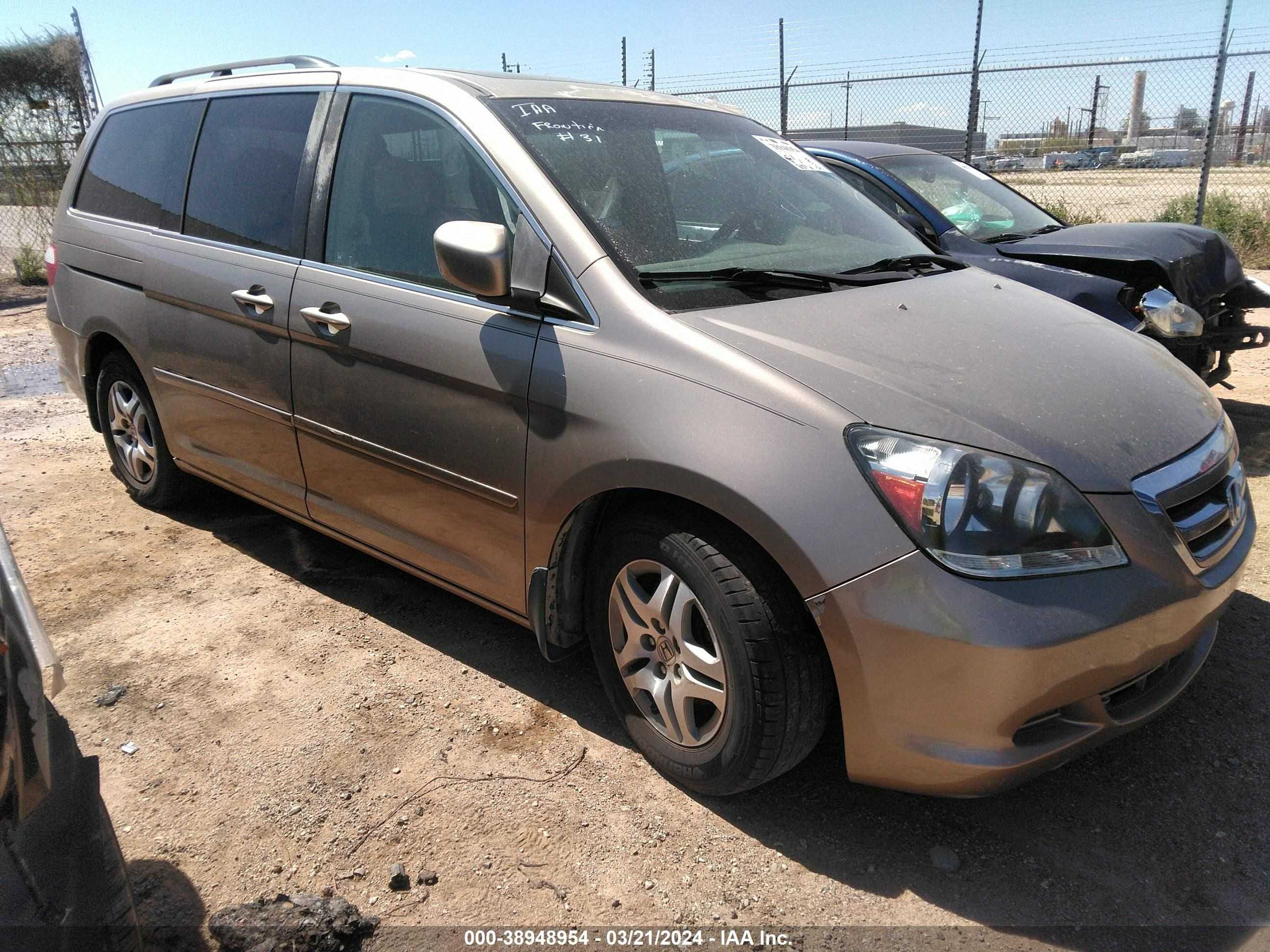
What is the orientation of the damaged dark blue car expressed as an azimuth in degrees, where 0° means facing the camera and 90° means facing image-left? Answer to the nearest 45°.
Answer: approximately 315°

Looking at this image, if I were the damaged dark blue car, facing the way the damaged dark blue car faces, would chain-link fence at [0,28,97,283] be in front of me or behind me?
behind

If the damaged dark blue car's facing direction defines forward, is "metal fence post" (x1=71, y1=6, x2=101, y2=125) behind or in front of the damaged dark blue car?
behind
